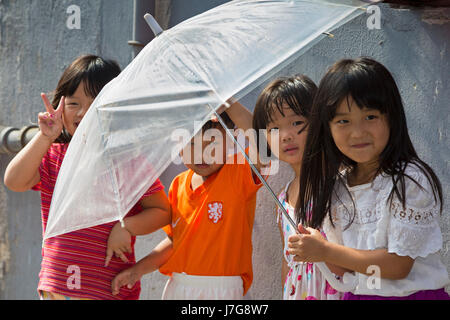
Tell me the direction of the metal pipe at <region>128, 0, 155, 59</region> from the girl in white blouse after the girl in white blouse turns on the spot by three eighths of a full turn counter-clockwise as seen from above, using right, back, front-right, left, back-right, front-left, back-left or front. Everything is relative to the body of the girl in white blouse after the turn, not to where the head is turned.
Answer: back-left

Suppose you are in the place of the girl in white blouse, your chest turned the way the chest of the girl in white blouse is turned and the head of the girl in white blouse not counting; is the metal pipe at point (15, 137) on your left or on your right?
on your right

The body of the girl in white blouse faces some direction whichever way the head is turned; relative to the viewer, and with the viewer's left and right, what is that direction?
facing the viewer and to the left of the viewer
